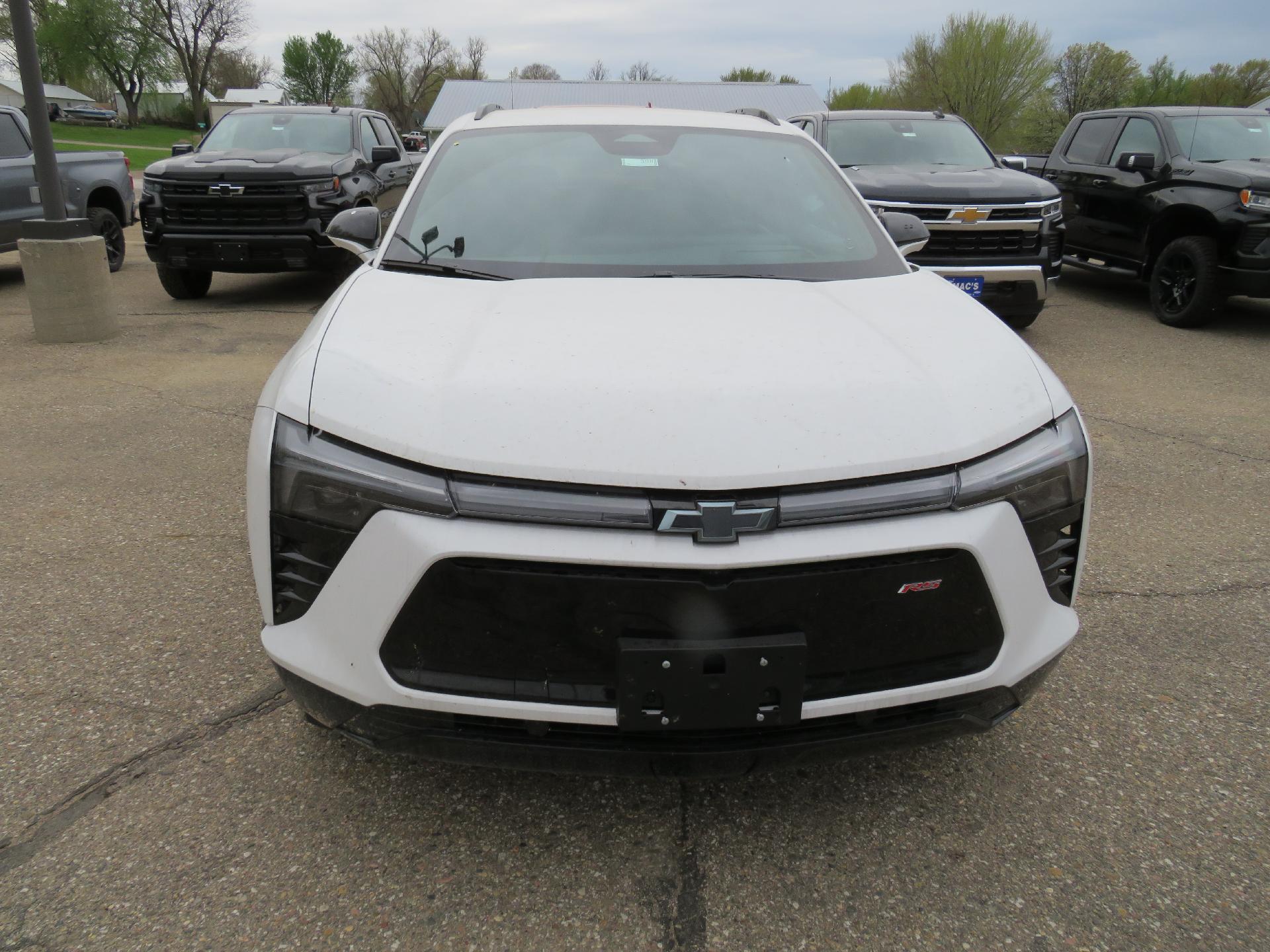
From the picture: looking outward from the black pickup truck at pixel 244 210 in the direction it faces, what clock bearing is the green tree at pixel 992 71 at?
The green tree is roughly at 6 o'clock from the black pickup truck.

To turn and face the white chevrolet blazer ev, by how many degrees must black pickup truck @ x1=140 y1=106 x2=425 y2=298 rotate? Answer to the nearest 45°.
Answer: approximately 45° to its left

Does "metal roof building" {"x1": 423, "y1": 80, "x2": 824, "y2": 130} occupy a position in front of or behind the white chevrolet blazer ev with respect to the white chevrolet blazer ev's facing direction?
behind

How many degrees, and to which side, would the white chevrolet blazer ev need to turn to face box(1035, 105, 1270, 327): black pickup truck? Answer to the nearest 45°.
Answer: approximately 135° to its left

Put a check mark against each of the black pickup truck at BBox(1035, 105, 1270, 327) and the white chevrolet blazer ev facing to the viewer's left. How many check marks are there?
0

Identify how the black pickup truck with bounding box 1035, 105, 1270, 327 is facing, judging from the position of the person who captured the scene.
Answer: facing the viewer and to the right of the viewer

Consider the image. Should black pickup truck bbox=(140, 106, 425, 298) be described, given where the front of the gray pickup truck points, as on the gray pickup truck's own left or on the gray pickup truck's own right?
on the gray pickup truck's own left

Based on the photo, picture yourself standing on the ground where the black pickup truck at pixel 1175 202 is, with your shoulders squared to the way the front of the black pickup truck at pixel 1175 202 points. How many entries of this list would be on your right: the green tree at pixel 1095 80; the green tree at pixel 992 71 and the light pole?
1
